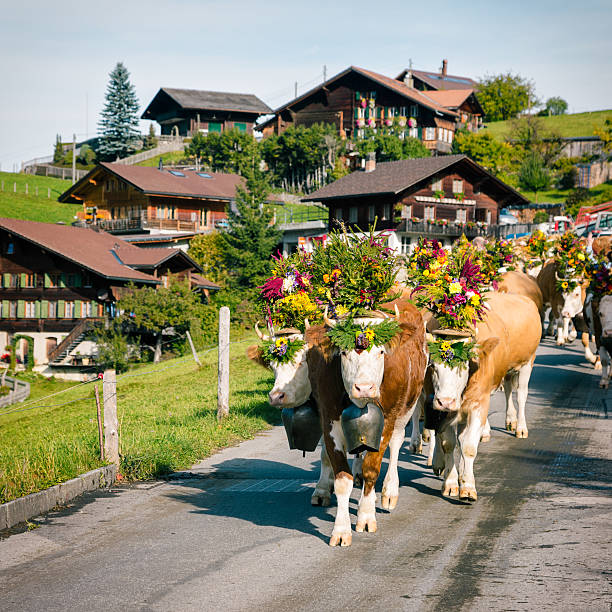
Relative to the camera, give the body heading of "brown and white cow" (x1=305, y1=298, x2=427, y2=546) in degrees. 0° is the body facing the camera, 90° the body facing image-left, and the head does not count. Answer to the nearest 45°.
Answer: approximately 0°

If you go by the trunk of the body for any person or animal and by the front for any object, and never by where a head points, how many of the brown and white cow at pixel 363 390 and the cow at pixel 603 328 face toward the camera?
2

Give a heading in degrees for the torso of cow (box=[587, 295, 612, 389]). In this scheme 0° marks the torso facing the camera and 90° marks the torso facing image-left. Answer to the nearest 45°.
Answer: approximately 0°

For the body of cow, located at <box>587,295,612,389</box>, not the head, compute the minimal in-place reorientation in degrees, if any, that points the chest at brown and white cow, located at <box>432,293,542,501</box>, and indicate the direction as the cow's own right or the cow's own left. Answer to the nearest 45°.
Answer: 0° — it already faces it

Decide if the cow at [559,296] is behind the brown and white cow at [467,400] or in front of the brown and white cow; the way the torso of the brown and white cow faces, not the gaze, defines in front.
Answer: behind

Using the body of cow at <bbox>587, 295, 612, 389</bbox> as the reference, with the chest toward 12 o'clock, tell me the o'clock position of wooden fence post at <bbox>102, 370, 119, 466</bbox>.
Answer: The wooden fence post is roughly at 1 o'clock from the cow.

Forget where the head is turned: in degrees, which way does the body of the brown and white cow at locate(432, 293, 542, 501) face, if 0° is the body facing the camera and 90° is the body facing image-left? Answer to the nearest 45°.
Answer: approximately 45°

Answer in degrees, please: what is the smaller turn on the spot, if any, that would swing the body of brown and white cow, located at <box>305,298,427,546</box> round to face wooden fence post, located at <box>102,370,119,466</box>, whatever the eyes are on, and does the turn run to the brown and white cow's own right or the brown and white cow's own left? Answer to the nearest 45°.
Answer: approximately 135° to the brown and white cow's own right
